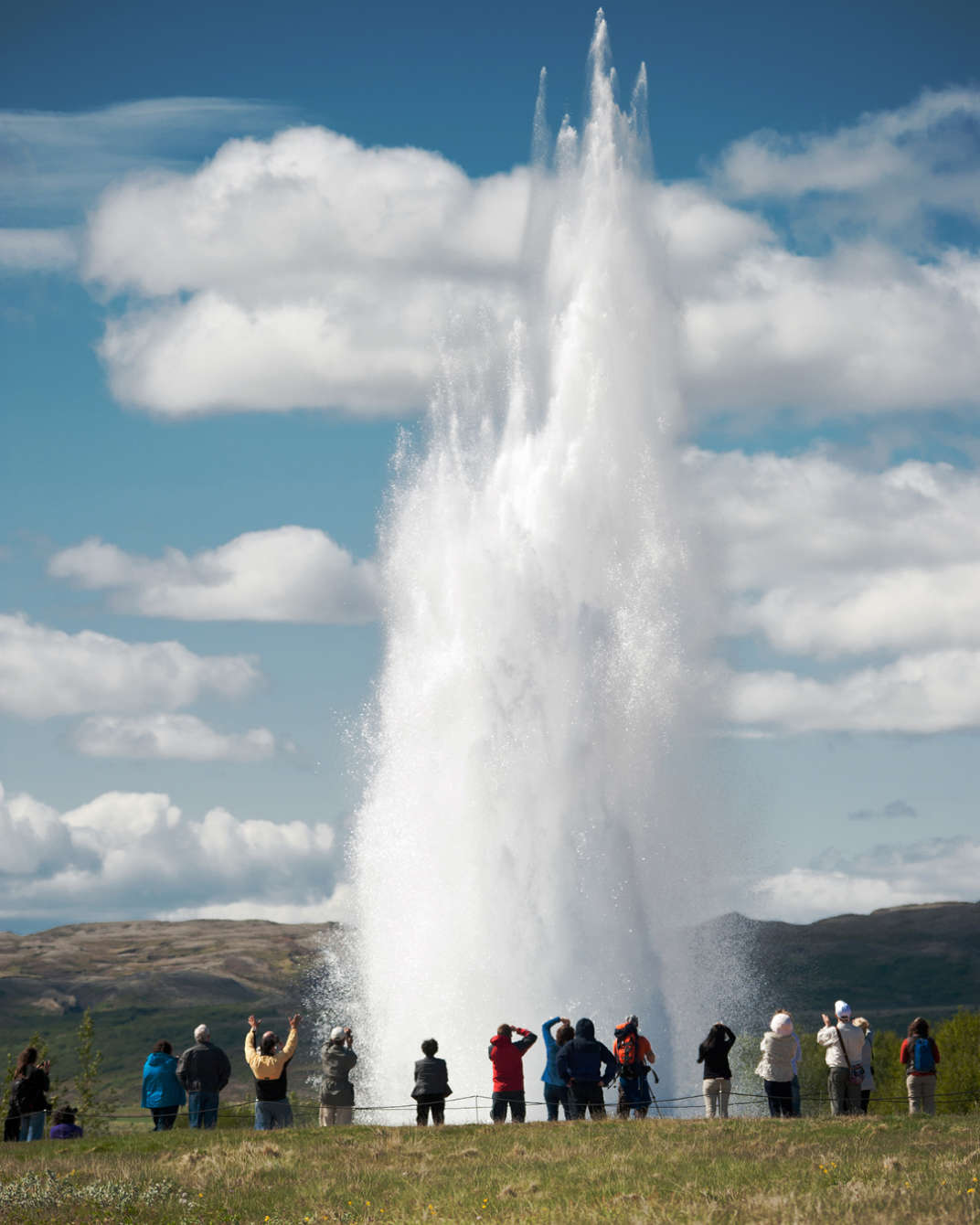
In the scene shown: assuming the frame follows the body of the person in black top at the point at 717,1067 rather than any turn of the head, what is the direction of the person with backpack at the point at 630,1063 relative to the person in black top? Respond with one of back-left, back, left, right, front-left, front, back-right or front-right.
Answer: left

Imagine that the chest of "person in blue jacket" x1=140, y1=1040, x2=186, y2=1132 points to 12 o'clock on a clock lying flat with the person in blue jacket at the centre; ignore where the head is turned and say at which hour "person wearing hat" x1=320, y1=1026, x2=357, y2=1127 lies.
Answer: The person wearing hat is roughly at 4 o'clock from the person in blue jacket.

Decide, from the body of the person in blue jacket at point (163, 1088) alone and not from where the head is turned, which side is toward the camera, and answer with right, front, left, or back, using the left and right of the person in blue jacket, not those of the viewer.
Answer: back

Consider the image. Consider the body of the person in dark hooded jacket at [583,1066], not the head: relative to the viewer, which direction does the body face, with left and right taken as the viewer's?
facing away from the viewer

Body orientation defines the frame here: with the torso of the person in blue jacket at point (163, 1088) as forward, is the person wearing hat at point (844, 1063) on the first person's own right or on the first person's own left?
on the first person's own right

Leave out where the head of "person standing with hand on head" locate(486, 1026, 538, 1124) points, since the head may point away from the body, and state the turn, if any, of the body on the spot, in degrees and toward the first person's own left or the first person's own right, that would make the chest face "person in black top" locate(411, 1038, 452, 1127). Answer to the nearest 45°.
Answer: approximately 90° to the first person's own left

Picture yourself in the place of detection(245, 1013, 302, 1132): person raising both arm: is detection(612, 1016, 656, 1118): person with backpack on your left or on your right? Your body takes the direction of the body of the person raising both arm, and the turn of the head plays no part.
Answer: on your right

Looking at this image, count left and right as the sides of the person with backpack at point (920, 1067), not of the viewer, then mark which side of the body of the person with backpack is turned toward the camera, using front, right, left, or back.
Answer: back

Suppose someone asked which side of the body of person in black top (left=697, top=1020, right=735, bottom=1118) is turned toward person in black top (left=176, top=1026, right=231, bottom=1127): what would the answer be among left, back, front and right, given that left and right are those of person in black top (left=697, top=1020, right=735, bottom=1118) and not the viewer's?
left

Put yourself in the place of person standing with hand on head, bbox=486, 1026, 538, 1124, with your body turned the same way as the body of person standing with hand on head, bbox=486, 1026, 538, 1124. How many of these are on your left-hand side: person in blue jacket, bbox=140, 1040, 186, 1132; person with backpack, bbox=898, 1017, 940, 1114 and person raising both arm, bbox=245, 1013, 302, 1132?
2

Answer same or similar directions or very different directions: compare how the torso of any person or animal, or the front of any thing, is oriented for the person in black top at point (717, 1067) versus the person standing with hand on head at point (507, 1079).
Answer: same or similar directions

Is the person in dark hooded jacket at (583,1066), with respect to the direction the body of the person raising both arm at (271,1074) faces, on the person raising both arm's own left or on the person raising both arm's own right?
on the person raising both arm's own right

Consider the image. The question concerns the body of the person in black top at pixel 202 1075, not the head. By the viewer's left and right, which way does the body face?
facing away from the viewer

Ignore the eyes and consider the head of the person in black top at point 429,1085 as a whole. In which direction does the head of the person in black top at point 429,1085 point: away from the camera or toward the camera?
away from the camera

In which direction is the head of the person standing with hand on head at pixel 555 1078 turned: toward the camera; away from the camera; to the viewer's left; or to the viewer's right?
away from the camera

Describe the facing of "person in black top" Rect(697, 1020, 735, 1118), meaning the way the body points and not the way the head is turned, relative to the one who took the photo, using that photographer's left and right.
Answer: facing away from the viewer

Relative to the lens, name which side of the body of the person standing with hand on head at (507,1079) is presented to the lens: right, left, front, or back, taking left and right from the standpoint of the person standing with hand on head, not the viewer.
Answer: back
